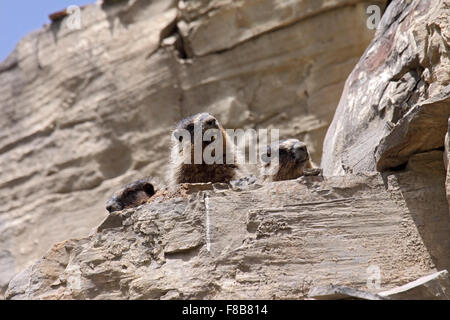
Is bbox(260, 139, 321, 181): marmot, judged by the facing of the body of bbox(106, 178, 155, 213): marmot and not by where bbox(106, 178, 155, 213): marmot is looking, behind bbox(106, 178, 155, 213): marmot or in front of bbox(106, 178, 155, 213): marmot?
behind

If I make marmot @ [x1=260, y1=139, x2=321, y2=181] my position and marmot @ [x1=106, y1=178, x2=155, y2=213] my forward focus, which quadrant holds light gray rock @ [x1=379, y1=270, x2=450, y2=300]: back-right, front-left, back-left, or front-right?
back-left
